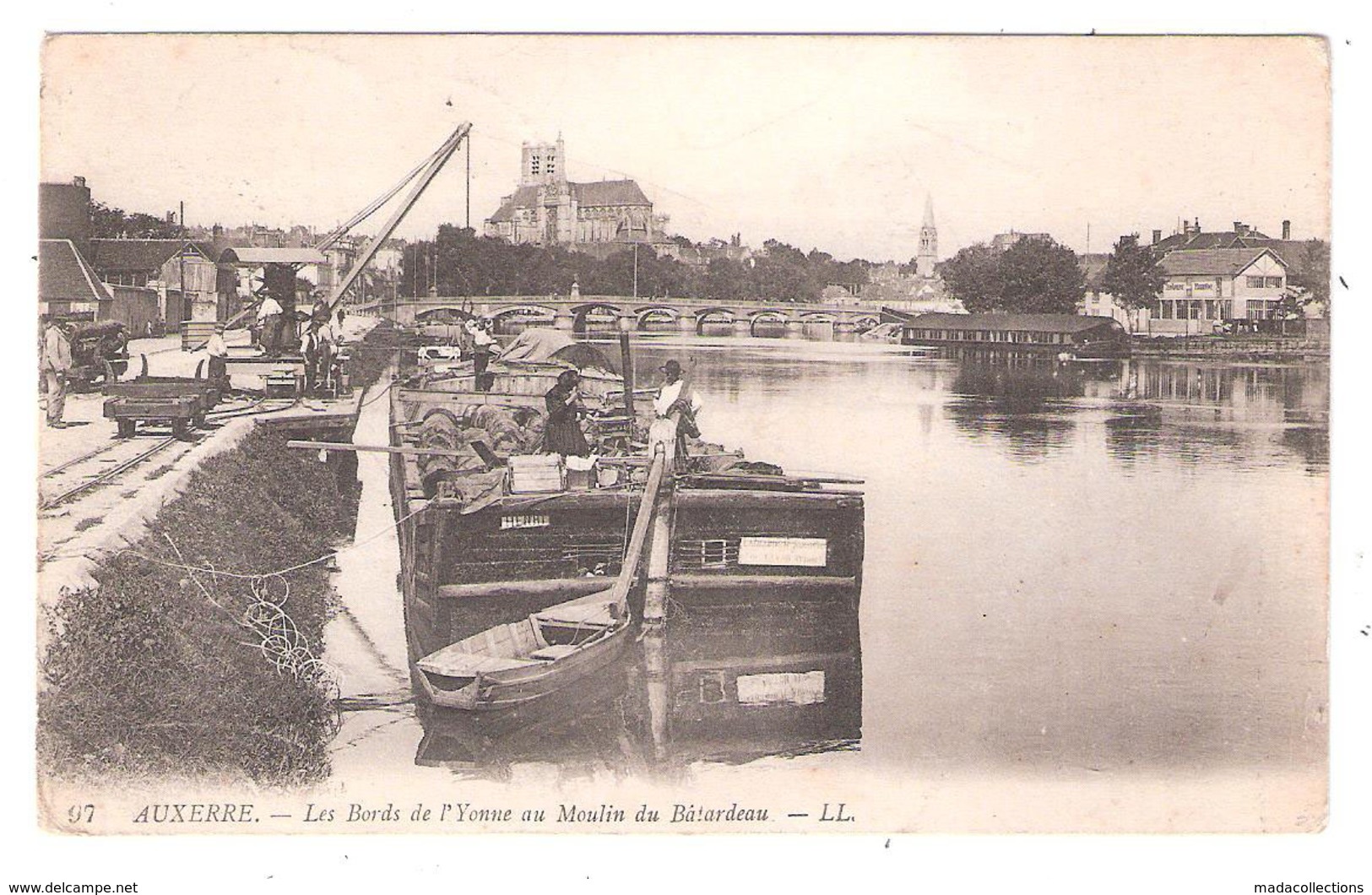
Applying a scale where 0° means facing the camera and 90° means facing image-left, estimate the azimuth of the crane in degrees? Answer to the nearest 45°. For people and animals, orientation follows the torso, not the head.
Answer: approximately 270°

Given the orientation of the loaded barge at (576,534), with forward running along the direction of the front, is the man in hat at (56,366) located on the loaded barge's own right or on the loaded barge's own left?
on the loaded barge's own left

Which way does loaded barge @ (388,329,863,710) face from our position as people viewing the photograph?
facing away from the viewer

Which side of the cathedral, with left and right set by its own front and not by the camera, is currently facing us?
left

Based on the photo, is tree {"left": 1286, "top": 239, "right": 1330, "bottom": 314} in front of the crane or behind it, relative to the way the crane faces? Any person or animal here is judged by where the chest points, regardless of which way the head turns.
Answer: in front

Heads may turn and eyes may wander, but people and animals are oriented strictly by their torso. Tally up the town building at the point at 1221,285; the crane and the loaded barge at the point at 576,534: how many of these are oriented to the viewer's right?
1
